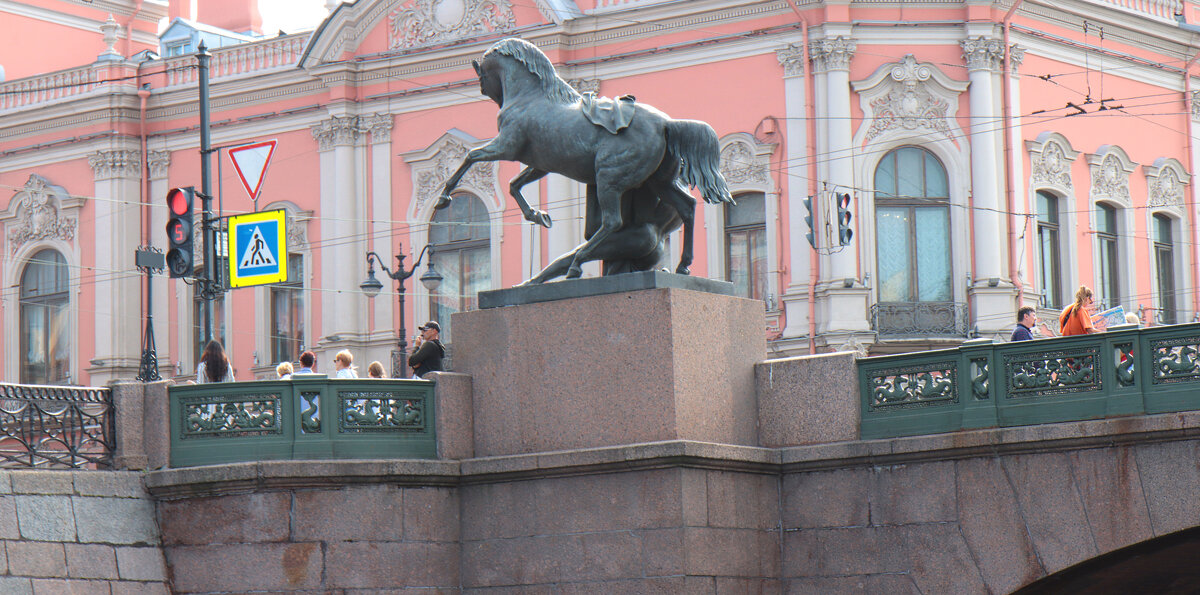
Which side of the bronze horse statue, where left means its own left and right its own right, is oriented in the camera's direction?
left

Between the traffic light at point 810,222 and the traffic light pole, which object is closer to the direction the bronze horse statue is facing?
the traffic light pole

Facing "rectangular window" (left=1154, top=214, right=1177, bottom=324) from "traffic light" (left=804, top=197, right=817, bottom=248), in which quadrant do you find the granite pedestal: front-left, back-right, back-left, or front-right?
back-right

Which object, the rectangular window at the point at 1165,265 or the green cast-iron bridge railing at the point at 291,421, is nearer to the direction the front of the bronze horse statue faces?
the green cast-iron bridge railing

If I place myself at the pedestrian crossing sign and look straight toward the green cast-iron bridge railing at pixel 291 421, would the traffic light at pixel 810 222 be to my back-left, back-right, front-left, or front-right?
back-left

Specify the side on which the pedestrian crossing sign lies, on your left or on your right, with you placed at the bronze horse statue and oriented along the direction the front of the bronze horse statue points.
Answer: on your right

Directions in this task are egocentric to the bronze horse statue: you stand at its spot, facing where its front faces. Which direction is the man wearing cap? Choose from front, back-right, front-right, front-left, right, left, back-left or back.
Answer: front-right

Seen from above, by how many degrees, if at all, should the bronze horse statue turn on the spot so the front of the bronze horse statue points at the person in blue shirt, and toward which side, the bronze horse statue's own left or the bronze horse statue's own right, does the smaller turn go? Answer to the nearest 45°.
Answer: approximately 135° to the bronze horse statue's own right

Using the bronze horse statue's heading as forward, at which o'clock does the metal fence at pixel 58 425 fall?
The metal fence is roughly at 12 o'clock from the bronze horse statue.

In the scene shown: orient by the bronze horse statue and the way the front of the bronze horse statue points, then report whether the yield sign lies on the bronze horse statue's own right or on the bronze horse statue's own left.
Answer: on the bronze horse statue's own right
